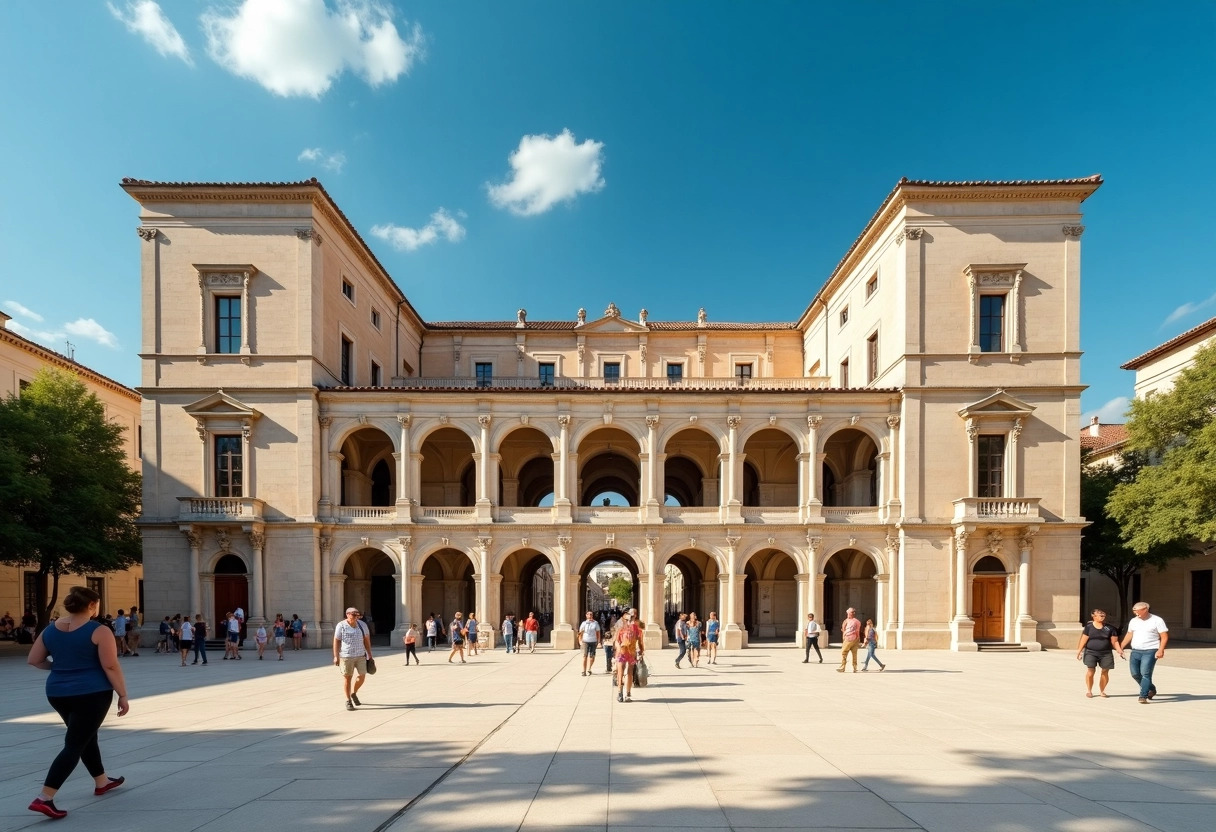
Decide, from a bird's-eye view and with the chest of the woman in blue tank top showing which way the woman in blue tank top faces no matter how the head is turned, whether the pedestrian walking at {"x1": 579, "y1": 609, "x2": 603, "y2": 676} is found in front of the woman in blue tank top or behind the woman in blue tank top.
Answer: in front

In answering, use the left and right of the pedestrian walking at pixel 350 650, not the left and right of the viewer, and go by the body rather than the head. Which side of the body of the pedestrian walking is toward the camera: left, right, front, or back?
front

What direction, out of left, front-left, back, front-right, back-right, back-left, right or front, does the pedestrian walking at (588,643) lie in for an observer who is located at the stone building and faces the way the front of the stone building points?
front

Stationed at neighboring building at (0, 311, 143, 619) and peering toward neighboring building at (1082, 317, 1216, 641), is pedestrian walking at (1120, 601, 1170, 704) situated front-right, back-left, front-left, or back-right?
front-right

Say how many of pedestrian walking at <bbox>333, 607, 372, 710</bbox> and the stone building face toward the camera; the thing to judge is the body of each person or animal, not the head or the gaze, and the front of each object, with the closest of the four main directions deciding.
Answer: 2

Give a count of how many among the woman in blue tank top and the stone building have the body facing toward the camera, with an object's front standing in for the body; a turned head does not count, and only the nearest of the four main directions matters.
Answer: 1

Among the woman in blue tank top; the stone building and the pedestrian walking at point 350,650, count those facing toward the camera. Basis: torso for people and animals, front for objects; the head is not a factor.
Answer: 2

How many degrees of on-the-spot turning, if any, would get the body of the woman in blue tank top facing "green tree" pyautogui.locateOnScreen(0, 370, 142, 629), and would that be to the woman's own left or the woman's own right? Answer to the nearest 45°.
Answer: approximately 45° to the woman's own left

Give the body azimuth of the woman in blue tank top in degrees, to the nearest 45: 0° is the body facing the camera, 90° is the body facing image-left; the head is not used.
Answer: approximately 225°

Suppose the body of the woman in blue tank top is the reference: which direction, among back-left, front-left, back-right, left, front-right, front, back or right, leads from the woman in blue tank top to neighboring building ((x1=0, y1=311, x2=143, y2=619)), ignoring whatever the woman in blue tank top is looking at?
front-left

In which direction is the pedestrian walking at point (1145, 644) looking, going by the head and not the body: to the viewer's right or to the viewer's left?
to the viewer's left

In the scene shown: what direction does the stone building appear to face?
toward the camera
